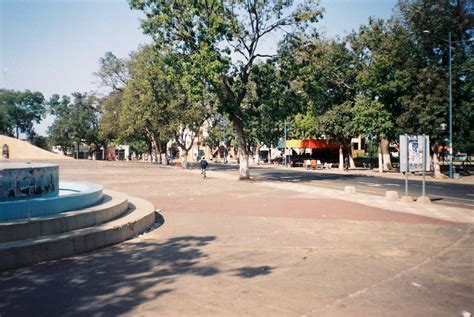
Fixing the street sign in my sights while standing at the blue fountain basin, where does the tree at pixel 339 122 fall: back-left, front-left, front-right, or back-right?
front-left

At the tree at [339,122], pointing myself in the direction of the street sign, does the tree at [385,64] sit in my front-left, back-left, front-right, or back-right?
front-left

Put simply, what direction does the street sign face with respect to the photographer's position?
facing the viewer

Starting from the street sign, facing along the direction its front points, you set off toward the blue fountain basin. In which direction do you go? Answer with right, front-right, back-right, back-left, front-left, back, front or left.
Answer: front-right

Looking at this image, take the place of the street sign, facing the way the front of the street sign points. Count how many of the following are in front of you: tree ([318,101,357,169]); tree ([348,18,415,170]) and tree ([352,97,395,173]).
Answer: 0

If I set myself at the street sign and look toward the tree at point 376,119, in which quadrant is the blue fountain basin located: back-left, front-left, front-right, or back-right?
back-left

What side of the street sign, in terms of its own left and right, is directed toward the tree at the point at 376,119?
back

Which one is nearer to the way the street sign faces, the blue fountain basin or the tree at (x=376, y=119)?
the blue fountain basin

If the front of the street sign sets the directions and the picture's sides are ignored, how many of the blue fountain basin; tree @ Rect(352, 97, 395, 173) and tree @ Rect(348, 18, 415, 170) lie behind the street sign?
2

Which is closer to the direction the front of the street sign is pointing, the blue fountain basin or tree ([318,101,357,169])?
the blue fountain basin

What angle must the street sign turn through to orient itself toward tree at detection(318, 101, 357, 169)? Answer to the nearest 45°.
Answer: approximately 180°

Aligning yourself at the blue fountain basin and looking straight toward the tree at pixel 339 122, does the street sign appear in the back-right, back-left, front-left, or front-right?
front-right

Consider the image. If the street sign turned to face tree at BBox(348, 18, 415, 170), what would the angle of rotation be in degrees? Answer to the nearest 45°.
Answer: approximately 180°

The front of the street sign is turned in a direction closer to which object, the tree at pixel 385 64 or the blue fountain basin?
the blue fountain basin

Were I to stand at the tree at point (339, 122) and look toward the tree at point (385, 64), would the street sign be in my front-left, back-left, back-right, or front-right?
front-right
